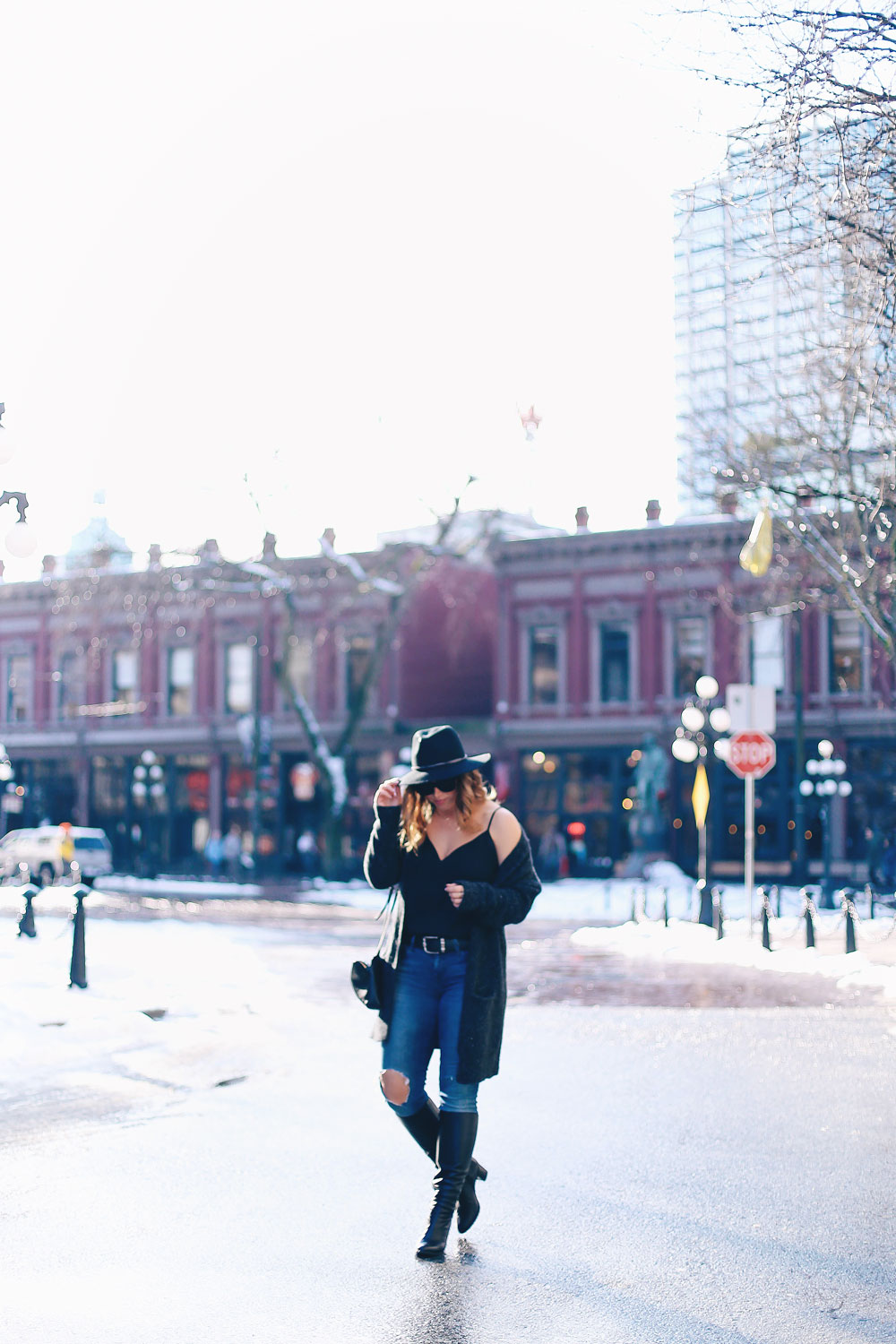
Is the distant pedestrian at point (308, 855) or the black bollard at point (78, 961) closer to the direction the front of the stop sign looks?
the black bollard

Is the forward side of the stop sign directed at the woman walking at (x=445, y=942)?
yes

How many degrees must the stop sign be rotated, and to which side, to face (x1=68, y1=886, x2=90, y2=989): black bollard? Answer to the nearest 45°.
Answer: approximately 45° to its right

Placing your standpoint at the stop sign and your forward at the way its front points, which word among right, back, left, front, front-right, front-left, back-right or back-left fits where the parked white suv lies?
back-right

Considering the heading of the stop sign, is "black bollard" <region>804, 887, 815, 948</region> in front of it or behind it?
in front

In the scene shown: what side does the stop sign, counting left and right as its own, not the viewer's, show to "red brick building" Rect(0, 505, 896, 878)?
back

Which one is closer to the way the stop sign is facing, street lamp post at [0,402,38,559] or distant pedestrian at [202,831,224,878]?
the street lamp post

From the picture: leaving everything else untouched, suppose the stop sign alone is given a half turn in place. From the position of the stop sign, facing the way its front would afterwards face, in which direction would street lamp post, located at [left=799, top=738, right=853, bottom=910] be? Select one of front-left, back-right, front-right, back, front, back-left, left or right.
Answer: front

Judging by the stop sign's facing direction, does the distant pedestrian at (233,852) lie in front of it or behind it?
behind

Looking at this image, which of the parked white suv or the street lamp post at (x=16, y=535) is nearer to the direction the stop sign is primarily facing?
the street lamp post

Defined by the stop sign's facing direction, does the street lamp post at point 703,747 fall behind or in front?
behind

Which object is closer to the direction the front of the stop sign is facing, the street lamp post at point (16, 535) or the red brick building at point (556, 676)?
the street lamp post

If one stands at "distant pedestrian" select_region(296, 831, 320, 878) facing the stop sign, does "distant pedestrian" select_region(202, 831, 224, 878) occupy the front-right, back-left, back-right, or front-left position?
back-right

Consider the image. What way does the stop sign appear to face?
toward the camera
